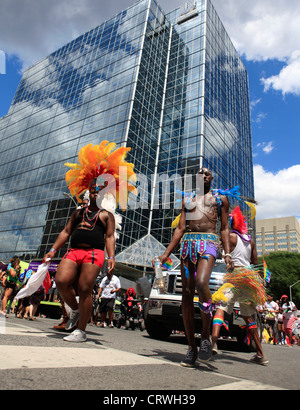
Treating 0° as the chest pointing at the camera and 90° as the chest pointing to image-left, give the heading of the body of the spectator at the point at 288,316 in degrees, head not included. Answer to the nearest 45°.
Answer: approximately 45°

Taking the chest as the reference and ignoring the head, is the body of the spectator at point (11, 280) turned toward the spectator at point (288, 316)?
yes

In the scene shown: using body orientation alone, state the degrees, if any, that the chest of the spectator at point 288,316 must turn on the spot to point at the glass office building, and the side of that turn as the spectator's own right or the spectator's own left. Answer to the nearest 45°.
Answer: approximately 90° to the spectator's own right

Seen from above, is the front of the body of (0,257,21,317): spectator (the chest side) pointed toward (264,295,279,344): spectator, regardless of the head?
yes

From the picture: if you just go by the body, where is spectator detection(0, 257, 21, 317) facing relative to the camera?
to the viewer's right

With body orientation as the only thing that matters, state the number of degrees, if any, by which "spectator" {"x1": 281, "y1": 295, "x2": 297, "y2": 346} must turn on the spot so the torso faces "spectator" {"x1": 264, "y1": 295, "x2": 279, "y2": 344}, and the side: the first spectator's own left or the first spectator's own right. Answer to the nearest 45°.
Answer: approximately 90° to the first spectator's own right

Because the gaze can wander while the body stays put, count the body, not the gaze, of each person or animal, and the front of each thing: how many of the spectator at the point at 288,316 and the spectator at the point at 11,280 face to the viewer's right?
1

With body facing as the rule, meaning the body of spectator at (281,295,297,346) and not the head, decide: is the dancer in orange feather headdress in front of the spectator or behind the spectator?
in front

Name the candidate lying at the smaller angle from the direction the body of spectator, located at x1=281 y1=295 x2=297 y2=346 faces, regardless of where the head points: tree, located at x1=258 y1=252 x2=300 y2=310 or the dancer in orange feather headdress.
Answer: the dancer in orange feather headdress

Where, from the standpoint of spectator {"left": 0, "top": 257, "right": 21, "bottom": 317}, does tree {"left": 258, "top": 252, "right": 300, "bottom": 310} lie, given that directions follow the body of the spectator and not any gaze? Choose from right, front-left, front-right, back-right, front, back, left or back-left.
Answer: front-left

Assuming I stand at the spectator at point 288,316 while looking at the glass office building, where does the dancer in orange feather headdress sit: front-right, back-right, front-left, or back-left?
back-left

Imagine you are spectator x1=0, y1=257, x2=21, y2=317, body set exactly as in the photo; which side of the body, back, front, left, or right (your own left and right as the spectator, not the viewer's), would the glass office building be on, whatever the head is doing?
left

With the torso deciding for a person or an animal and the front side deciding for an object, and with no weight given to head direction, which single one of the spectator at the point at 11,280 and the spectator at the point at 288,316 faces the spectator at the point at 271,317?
the spectator at the point at 11,280

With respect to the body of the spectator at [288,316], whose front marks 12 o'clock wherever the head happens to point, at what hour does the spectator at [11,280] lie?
the spectator at [11,280] is roughly at 12 o'clock from the spectator at [288,316].
